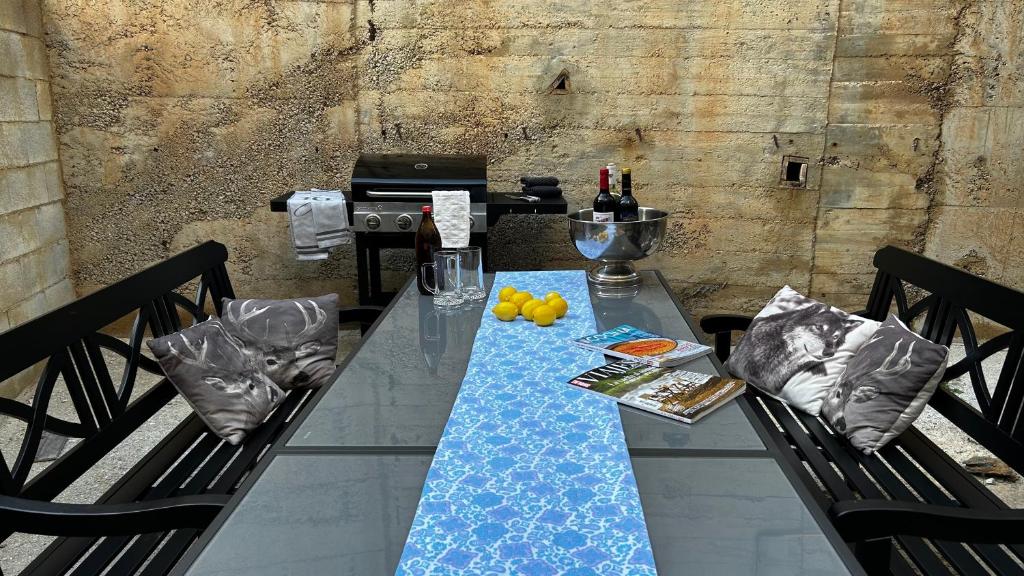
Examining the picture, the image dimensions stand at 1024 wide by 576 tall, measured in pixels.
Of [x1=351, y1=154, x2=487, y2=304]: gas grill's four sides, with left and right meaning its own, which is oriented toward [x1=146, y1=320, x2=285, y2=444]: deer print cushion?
front

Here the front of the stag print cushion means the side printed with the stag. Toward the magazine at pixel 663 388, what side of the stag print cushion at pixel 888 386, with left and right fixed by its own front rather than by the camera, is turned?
front

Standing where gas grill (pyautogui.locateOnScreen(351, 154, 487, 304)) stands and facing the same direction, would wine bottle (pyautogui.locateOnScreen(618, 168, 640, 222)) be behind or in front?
in front

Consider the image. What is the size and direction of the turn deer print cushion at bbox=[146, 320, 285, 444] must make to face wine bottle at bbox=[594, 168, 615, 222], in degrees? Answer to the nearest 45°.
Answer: approximately 45° to its left

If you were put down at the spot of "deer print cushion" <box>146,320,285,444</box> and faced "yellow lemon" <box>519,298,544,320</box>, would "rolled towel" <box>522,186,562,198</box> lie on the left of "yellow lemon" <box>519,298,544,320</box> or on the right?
left

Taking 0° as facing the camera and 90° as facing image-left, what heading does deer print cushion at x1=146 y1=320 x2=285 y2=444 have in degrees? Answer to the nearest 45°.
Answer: approximately 315°

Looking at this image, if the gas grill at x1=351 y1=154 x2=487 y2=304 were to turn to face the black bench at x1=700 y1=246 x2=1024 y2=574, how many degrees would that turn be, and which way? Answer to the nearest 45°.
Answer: approximately 45° to its left

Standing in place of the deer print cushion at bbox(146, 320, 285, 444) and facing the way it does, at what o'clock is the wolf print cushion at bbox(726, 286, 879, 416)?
The wolf print cushion is roughly at 11 o'clock from the deer print cushion.

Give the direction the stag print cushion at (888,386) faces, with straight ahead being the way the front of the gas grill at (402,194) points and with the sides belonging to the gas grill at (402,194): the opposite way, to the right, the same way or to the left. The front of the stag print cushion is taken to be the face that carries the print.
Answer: to the right

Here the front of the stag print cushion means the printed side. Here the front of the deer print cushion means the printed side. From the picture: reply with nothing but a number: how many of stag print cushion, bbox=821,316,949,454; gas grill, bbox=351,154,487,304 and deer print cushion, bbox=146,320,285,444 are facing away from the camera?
0

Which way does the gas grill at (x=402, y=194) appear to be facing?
toward the camera

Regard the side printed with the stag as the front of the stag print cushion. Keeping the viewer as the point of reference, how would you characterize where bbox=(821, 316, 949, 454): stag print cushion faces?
facing the viewer and to the left of the viewer

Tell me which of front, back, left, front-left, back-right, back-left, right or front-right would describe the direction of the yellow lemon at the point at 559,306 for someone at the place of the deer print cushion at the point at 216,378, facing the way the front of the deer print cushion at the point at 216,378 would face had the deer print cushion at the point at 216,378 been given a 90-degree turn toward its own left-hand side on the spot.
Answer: front-right

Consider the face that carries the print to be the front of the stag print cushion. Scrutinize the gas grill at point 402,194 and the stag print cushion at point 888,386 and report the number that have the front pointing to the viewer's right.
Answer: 0

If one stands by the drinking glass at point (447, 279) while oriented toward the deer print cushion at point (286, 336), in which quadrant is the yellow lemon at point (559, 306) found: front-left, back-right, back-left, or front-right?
back-left

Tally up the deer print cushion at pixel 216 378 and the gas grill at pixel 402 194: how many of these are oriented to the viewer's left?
0

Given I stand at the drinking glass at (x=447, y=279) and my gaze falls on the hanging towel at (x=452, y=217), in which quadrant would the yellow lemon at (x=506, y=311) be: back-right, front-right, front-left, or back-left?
back-right
